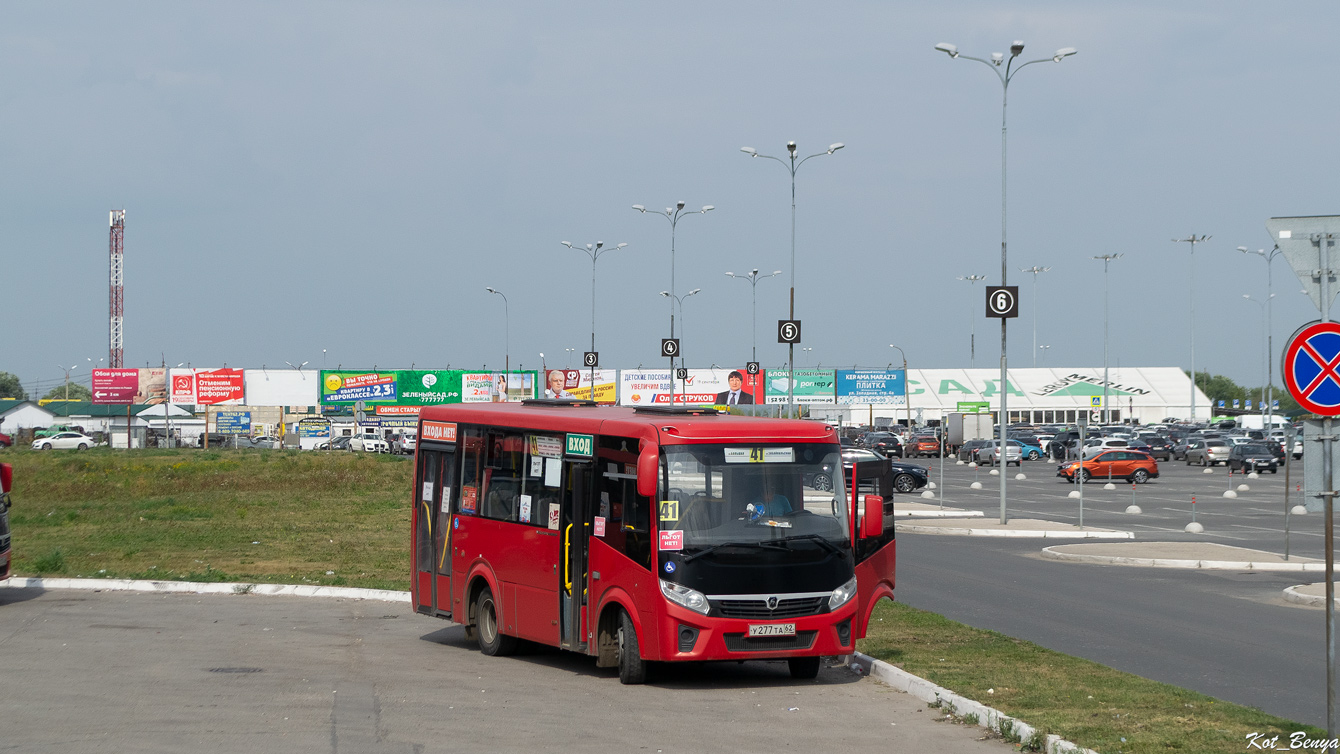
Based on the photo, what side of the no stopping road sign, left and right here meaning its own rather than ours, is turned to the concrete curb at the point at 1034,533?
back

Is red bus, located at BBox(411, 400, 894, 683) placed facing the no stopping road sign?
yes

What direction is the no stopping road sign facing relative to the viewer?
toward the camera

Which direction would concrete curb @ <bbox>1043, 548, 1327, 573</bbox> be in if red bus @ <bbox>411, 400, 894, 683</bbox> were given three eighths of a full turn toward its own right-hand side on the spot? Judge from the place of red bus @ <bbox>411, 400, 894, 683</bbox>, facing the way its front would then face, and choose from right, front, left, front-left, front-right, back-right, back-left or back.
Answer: back-right

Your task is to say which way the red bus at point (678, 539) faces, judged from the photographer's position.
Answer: facing the viewer and to the right of the viewer

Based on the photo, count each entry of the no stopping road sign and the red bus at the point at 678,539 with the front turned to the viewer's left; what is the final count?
0

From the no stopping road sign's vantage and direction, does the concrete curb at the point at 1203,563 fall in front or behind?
behind

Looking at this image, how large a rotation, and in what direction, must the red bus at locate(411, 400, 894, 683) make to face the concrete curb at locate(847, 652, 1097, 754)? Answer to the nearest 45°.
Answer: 0° — it already faces it

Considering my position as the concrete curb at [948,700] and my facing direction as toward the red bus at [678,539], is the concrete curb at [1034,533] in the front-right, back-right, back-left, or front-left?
front-right

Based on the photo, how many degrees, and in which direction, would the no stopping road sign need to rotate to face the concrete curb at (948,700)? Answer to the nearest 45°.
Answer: approximately 135° to its right

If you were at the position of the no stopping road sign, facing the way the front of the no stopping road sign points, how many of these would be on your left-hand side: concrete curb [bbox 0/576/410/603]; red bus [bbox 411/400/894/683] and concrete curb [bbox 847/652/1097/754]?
0

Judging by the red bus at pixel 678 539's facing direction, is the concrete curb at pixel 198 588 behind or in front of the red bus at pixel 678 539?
behind

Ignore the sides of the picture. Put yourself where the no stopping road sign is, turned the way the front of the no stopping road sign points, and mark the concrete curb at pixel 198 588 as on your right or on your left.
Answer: on your right
